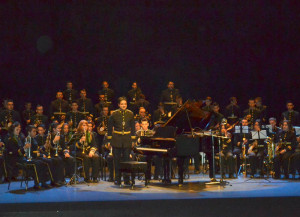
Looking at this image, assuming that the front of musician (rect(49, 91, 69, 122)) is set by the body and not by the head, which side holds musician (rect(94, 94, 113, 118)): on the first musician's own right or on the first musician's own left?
on the first musician's own left

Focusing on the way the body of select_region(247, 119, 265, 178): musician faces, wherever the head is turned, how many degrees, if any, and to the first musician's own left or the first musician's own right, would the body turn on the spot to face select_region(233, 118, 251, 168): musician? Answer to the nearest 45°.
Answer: approximately 90° to the first musician's own right

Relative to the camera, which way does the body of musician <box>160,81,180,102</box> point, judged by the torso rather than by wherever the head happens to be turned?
toward the camera

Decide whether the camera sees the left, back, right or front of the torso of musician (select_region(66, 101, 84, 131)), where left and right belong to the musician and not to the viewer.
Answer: front

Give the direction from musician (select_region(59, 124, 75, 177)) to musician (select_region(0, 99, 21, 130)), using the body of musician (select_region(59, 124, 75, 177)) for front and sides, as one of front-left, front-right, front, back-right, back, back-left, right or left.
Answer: back

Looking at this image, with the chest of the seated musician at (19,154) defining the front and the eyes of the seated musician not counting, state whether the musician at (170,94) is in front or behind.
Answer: in front

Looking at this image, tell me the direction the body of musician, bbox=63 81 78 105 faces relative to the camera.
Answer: toward the camera

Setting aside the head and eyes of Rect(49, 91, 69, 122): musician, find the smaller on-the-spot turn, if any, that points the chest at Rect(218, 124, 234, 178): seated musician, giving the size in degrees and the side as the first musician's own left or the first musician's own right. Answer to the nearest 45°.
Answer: approximately 45° to the first musician's own left

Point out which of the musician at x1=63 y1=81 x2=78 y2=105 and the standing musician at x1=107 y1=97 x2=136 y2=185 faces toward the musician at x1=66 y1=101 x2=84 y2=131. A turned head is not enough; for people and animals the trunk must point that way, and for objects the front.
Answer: the musician at x1=63 y1=81 x2=78 y2=105

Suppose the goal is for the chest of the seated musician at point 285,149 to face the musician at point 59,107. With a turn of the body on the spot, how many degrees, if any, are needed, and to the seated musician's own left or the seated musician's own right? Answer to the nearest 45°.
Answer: approximately 45° to the seated musician's own right
